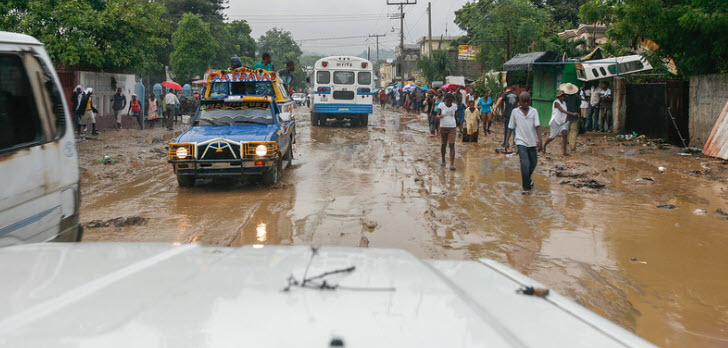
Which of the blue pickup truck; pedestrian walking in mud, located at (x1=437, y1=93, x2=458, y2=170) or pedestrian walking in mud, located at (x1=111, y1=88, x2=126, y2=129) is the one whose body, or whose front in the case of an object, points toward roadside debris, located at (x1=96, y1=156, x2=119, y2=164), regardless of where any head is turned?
pedestrian walking in mud, located at (x1=111, y1=88, x2=126, y2=129)

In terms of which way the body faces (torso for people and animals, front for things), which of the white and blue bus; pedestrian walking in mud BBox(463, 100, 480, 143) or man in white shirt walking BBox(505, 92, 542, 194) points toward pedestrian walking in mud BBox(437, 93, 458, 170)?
pedestrian walking in mud BBox(463, 100, 480, 143)

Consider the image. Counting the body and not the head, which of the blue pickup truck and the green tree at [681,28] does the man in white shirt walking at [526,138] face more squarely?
the blue pickup truck

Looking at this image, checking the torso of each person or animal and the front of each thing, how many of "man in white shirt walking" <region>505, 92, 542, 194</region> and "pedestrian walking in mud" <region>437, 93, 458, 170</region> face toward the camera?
2

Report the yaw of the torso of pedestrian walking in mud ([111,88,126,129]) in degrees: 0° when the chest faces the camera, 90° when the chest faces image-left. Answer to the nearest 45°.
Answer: approximately 0°

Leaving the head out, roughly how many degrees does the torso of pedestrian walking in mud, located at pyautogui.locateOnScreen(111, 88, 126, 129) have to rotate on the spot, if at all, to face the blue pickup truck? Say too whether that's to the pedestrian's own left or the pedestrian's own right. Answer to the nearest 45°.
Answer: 0° — they already face it

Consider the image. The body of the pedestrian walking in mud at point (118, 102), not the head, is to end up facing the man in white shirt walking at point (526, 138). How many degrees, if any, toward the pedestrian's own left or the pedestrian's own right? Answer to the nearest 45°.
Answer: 0° — they already face them

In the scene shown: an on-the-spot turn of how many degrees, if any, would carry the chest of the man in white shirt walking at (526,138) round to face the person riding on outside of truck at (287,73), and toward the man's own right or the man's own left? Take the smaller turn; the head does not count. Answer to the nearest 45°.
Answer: approximately 135° to the man's own right
